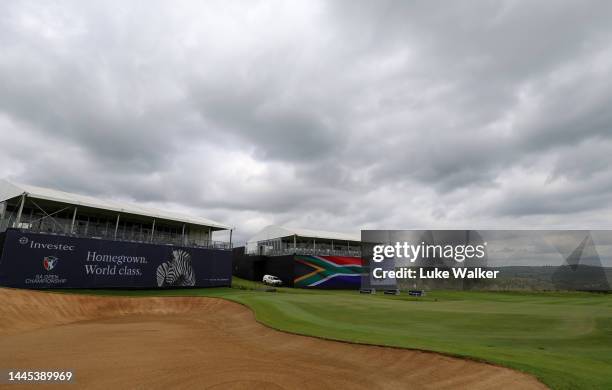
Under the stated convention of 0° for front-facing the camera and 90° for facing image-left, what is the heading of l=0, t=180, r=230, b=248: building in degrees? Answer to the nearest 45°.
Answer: approximately 315°
